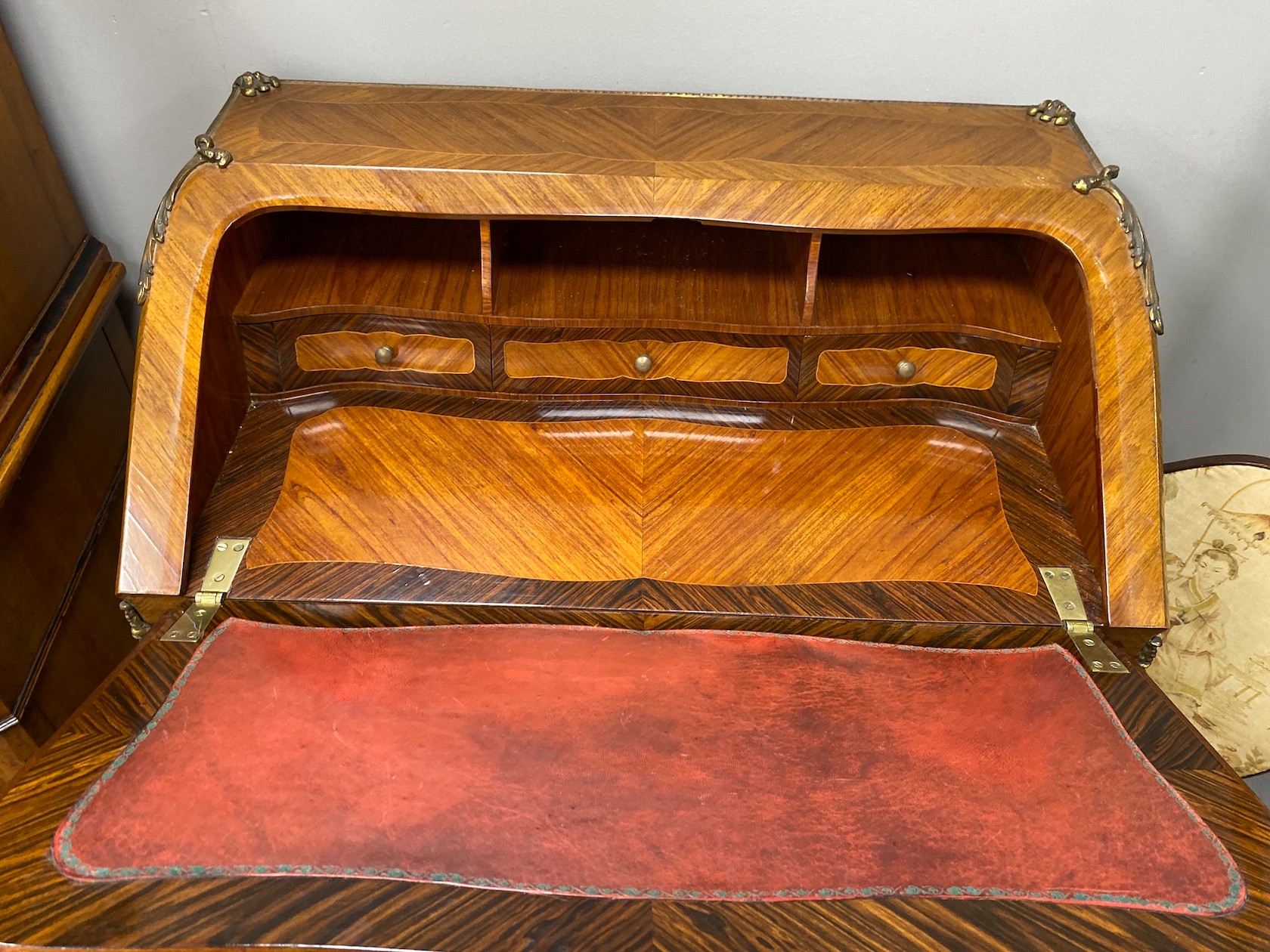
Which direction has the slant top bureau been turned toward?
toward the camera

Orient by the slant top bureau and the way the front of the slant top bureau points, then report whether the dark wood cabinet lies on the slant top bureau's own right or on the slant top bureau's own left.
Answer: on the slant top bureau's own right
